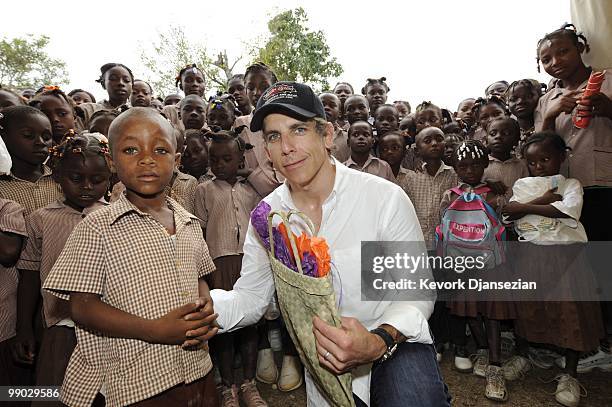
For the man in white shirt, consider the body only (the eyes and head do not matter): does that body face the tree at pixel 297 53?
no

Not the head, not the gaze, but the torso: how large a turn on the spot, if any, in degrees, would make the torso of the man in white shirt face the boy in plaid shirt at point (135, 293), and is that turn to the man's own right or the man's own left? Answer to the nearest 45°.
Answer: approximately 45° to the man's own right

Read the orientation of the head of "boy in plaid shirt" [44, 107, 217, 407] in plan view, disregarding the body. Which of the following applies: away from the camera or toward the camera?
toward the camera

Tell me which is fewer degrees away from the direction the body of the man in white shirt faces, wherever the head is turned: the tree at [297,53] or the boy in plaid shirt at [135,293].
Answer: the boy in plaid shirt

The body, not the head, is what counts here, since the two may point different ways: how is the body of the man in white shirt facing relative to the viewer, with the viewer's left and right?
facing the viewer and to the left of the viewer
